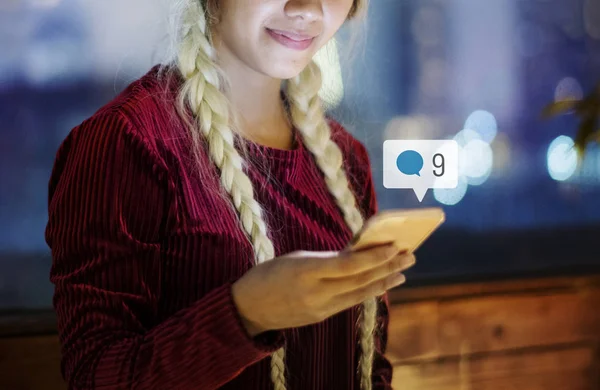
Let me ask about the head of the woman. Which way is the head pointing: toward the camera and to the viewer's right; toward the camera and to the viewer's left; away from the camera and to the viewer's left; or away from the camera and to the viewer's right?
toward the camera and to the viewer's right
